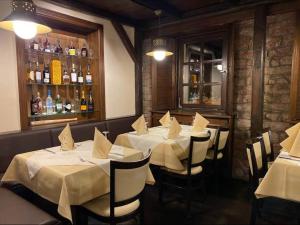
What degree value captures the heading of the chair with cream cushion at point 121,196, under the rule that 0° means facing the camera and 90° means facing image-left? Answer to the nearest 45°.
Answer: approximately 135°

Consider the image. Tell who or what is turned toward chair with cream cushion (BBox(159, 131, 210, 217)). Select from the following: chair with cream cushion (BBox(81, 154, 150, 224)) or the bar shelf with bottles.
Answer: the bar shelf with bottles

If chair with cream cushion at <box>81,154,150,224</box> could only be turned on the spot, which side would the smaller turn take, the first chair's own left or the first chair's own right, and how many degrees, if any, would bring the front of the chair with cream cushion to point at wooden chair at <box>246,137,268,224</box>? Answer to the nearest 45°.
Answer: approximately 135° to the first chair's own right

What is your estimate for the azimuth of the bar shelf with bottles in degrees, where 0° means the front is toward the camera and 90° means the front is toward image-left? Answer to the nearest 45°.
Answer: approximately 315°

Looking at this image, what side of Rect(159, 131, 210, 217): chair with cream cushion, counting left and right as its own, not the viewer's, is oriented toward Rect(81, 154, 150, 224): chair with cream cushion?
left

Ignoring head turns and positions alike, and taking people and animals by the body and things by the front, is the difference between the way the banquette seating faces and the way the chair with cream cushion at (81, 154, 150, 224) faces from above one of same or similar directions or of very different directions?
very different directions
